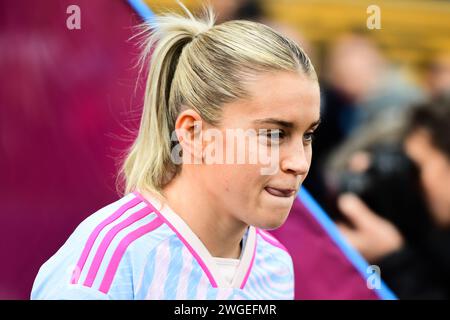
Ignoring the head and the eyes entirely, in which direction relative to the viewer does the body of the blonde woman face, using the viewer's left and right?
facing the viewer and to the right of the viewer
